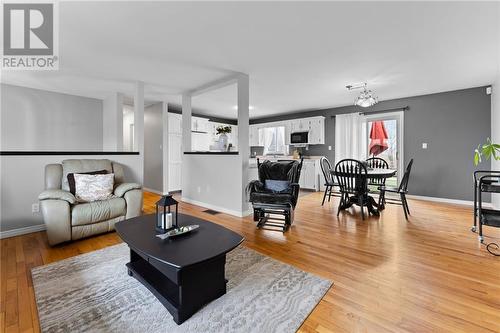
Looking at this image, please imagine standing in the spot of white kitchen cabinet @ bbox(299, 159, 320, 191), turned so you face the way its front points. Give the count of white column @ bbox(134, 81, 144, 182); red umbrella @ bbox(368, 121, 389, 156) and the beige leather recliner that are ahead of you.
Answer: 2

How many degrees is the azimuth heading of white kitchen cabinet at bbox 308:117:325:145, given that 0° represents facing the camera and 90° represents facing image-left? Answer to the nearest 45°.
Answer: approximately 45°

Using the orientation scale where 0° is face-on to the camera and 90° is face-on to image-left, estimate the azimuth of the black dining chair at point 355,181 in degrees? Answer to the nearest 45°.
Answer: approximately 225°

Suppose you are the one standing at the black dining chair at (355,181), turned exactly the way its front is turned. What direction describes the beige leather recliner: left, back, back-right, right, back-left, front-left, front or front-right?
back

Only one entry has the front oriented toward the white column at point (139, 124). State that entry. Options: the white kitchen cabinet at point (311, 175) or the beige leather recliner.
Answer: the white kitchen cabinet

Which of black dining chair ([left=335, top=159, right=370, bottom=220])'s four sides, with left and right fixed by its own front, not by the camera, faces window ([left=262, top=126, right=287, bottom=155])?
left

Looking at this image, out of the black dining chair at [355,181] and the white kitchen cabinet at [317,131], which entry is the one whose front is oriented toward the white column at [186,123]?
the white kitchen cabinet

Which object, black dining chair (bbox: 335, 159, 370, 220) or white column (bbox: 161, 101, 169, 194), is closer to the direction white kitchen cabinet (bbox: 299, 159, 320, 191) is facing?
the white column

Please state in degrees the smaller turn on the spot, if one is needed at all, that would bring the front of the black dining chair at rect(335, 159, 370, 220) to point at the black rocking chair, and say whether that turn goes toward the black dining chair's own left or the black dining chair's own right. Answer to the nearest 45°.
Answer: approximately 180°

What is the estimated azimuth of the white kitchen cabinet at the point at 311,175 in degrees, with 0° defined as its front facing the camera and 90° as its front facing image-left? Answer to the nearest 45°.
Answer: approximately 45°
